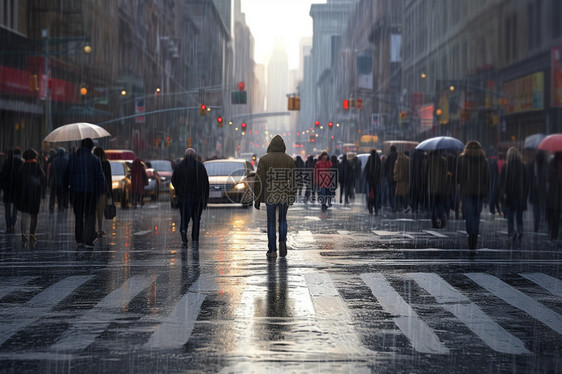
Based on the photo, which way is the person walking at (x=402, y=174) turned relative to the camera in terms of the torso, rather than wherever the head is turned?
away from the camera

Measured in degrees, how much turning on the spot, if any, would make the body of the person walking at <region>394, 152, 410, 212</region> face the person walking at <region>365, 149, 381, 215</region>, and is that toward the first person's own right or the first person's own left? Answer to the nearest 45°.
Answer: approximately 45° to the first person's own left

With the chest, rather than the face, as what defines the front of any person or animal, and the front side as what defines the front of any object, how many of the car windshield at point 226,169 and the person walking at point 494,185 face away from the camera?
1

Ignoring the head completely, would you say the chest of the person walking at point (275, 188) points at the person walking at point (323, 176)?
yes

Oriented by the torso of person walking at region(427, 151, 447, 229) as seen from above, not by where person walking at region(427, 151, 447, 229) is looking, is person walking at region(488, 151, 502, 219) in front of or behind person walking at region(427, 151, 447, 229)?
in front

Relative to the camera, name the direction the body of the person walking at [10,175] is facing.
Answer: away from the camera

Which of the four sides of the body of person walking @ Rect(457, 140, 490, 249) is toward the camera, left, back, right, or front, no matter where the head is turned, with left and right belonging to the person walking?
back

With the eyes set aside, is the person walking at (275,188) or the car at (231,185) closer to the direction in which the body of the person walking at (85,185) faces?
the car

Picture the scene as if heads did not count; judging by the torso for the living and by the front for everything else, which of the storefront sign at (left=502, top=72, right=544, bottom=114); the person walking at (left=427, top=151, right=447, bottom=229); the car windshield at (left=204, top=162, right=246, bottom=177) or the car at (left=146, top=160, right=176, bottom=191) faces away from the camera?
the person walking

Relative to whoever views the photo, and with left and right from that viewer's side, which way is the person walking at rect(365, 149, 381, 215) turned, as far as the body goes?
facing away from the viewer

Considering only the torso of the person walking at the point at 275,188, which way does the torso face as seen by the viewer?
away from the camera

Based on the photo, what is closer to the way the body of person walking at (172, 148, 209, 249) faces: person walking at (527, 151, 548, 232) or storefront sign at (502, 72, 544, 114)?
the storefront sign
